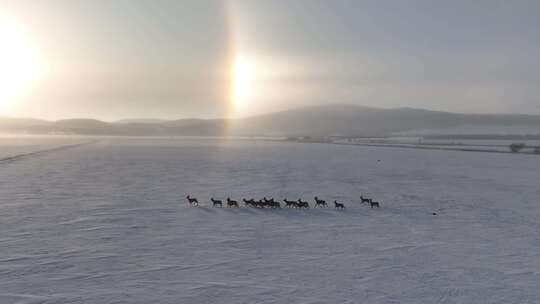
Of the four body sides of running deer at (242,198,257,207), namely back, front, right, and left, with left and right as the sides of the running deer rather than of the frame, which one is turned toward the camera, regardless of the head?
left

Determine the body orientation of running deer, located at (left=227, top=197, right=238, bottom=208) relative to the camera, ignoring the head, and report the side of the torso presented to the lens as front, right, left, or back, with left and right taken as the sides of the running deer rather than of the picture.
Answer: left
